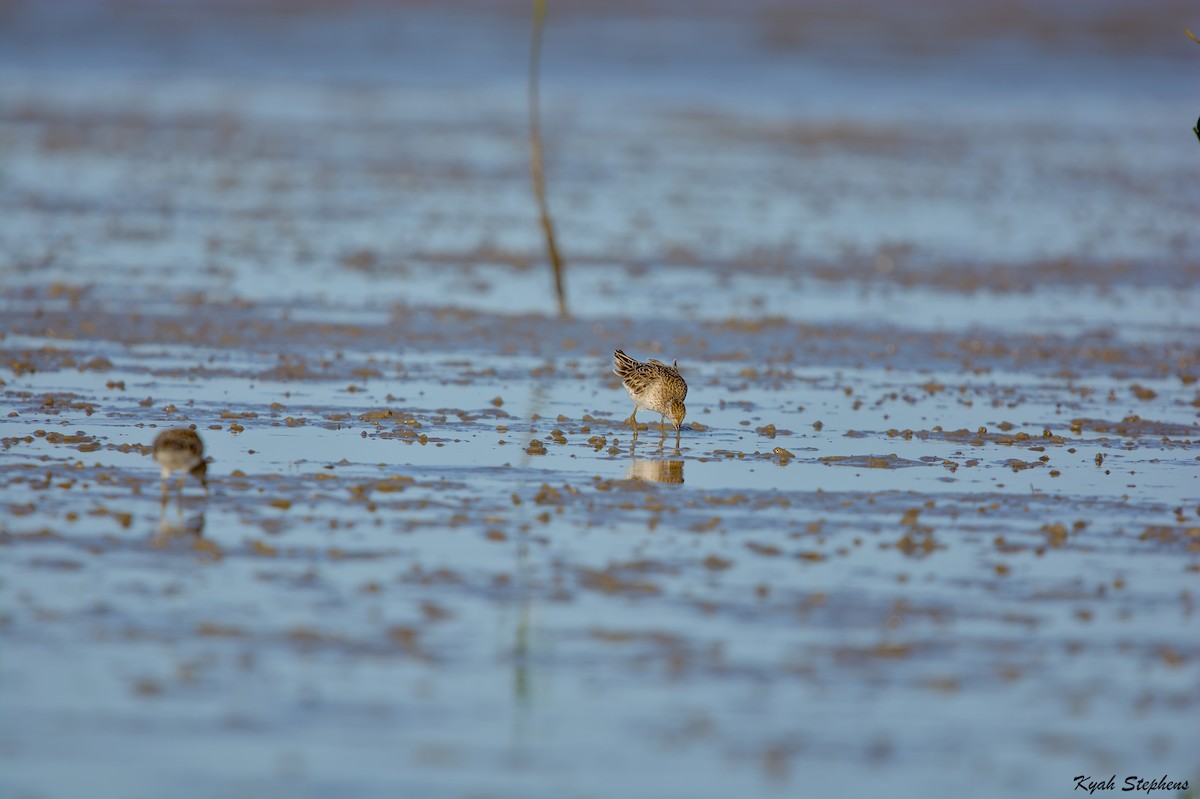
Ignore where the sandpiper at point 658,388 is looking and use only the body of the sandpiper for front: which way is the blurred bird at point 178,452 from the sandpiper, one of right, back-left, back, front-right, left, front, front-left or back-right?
right

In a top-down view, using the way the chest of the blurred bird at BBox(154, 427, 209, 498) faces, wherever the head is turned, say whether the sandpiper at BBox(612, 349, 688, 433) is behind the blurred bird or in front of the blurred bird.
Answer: in front

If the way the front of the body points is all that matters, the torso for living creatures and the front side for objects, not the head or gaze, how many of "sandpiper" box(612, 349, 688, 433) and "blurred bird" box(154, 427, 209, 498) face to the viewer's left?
0

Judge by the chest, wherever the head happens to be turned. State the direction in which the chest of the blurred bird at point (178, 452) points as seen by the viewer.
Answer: to the viewer's right
